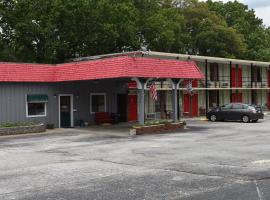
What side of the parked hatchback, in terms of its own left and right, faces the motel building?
front

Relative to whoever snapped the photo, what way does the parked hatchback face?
facing away from the viewer and to the left of the viewer
